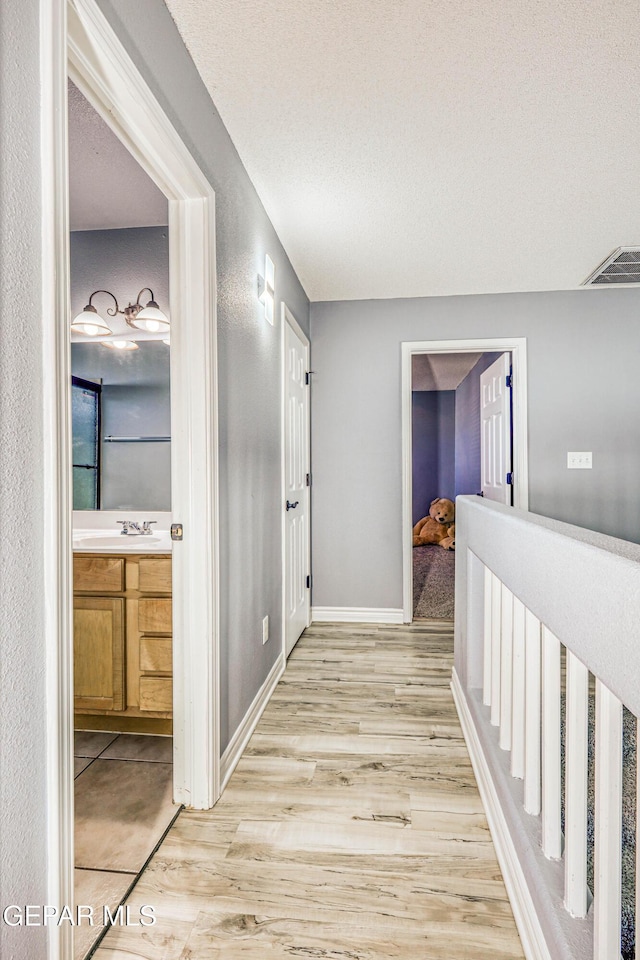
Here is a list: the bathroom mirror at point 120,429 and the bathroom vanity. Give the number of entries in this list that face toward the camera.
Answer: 2

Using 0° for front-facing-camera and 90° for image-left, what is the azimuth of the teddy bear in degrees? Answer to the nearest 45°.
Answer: approximately 0°

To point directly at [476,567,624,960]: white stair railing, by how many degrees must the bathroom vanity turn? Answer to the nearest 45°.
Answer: approximately 45° to its left

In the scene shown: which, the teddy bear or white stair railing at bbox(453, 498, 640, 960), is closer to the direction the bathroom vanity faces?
the white stair railing

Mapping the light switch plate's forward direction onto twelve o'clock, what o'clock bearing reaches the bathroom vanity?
The bathroom vanity is roughly at 1 o'clock from the light switch plate.

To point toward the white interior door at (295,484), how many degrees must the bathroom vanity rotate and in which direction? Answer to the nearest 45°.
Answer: approximately 135° to its left
